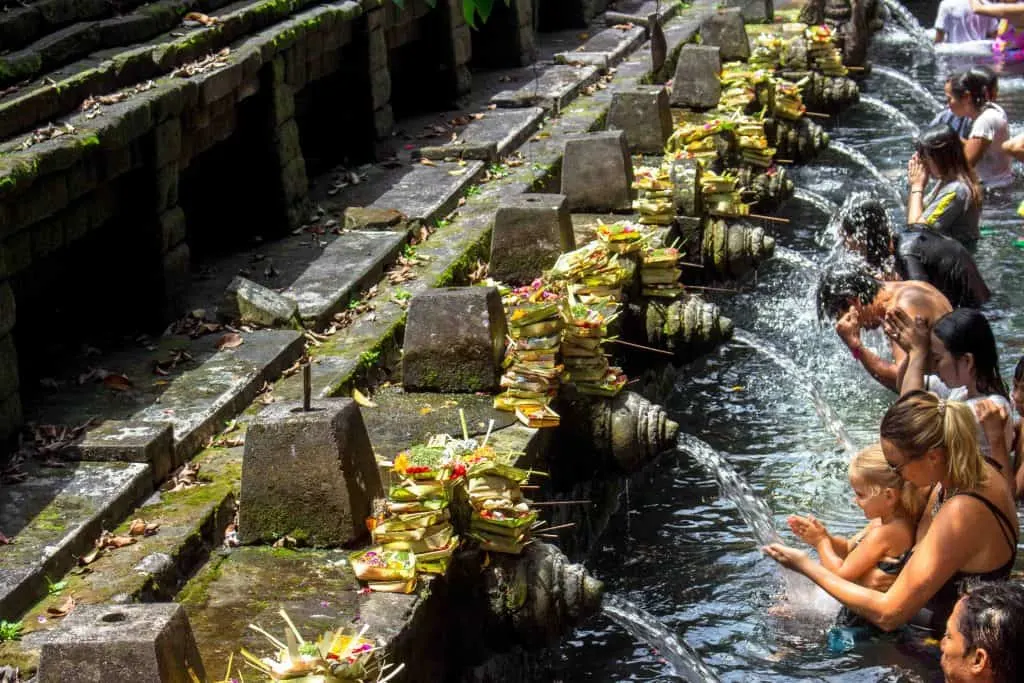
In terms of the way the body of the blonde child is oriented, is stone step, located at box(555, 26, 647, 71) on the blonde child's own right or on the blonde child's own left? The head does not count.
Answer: on the blonde child's own right

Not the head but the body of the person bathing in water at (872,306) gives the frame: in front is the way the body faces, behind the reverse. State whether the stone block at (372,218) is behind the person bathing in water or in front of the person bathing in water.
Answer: in front

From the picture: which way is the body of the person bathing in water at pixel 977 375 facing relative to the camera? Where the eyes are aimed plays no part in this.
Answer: to the viewer's left

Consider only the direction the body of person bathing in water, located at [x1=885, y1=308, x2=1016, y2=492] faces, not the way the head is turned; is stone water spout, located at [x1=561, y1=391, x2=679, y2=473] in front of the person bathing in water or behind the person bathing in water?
in front

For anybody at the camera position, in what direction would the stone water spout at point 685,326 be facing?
facing to the right of the viewer

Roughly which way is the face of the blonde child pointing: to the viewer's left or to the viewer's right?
to the viewer's left

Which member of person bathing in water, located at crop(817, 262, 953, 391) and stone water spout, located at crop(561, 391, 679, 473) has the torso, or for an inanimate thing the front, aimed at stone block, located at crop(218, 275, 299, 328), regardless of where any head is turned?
the person bathing in water

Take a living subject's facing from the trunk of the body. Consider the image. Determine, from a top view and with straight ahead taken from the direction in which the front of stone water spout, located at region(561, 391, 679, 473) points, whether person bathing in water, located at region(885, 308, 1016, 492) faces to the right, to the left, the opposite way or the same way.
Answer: the opposite way

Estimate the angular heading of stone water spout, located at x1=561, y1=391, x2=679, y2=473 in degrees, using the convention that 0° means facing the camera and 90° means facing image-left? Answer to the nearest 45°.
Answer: approximately 270°

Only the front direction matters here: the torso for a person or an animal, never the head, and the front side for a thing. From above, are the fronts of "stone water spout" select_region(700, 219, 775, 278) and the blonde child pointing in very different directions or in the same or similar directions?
very different directions

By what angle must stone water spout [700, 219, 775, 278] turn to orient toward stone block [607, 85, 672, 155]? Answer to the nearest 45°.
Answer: approximately 135° to its left

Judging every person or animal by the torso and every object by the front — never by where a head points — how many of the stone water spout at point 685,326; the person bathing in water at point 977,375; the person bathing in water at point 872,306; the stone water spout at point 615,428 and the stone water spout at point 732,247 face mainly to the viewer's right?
3

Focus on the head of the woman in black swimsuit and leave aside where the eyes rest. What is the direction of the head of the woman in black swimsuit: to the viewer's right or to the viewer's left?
to the viewer's left

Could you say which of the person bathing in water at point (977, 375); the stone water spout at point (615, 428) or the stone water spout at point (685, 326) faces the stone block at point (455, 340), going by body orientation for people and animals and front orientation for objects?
the person bathing in water

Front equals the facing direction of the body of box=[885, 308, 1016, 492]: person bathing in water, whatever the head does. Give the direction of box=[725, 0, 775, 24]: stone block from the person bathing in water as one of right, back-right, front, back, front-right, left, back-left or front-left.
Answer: right

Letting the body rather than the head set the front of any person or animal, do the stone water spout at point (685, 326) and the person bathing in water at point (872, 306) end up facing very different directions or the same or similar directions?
very different directions

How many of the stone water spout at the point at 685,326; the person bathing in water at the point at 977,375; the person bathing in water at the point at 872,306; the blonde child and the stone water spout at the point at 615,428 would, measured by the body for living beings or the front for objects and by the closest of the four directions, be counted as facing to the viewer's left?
3

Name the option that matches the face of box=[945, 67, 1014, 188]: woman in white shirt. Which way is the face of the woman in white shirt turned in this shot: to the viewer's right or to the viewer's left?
to the viewer's left

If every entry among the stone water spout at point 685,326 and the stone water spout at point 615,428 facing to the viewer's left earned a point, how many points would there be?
0

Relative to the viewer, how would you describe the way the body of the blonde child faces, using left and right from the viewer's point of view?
facing to the left of the viewer

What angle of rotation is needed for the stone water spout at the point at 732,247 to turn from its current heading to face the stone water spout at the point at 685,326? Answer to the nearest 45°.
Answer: approximately 90° to its right
